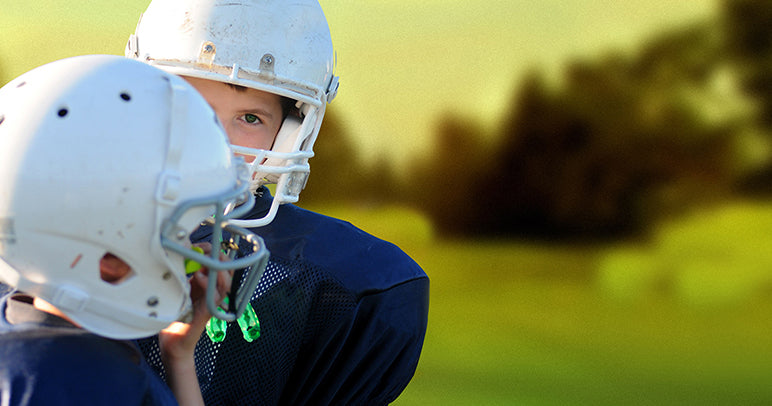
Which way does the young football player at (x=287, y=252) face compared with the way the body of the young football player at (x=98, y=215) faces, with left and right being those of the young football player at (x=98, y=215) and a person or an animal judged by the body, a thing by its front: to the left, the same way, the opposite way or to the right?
the opposite way

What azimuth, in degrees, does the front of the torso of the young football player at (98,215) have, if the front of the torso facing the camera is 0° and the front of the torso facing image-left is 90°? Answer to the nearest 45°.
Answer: approximately 225°

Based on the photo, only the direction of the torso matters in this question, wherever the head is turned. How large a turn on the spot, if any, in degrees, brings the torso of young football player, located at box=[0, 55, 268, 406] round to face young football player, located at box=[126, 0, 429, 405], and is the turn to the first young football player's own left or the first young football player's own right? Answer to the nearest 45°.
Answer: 0° — they already face them

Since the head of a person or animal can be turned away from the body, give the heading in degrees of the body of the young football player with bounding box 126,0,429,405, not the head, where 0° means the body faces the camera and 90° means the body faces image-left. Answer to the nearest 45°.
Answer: approximately 45°
